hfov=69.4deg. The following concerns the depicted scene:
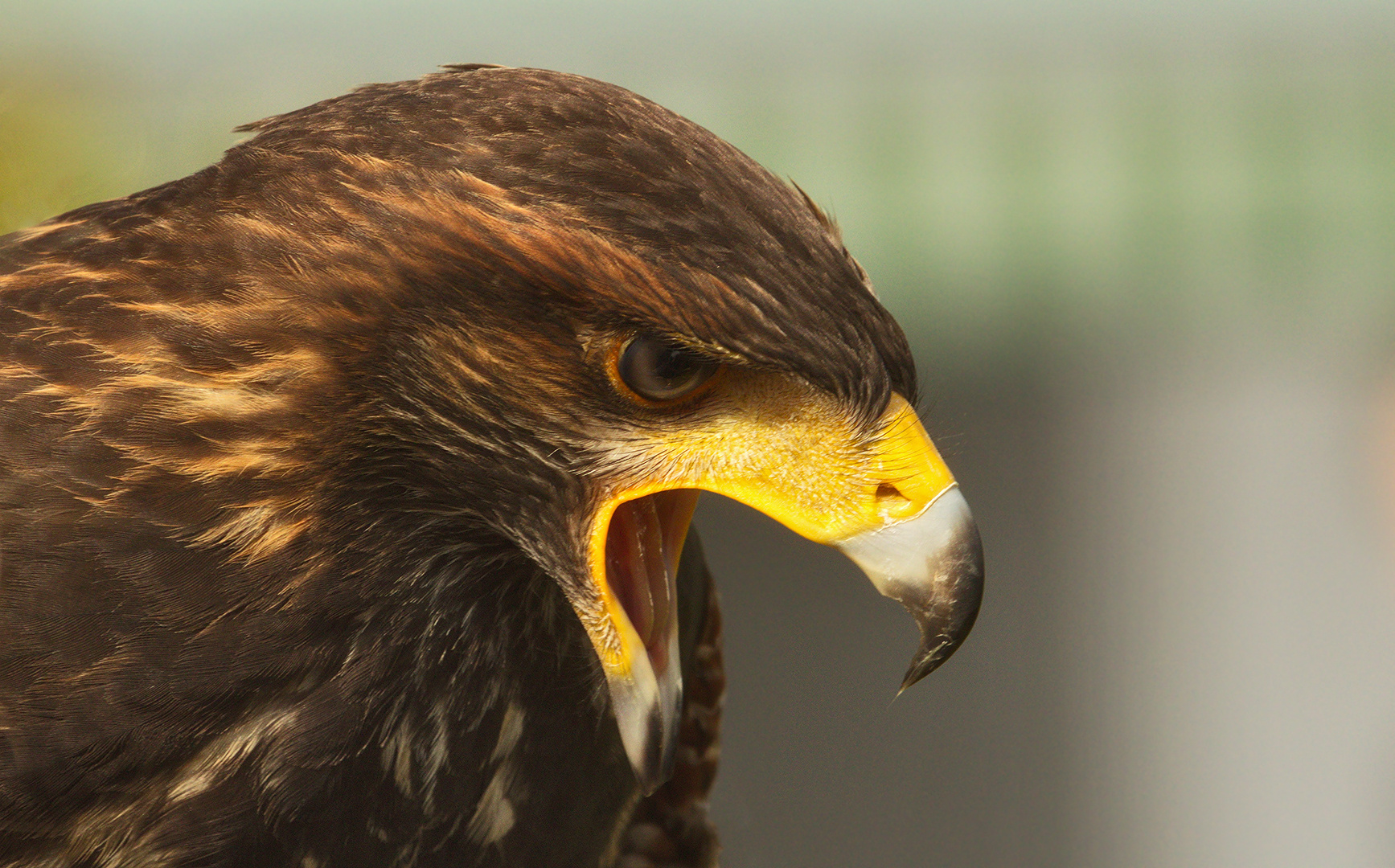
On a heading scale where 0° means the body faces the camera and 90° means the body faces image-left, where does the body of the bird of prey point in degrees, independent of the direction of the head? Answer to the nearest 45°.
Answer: approximately 270°
